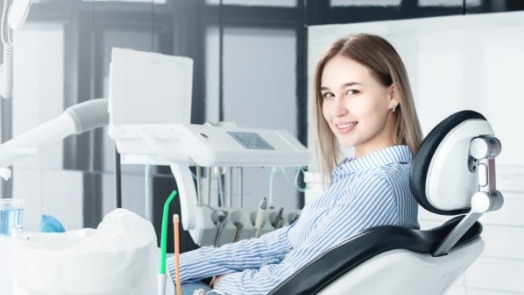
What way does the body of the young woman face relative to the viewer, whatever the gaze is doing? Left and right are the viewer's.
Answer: facing to the left of the viewer

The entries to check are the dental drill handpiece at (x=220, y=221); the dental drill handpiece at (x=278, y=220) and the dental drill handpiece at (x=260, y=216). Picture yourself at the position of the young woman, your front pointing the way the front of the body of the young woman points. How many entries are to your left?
0

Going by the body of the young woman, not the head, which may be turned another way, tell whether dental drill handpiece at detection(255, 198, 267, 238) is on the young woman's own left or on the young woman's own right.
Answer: on the young woman's own right

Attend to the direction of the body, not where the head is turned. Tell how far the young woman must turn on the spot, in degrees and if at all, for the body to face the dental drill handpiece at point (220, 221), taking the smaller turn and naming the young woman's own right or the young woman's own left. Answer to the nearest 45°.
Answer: approximately 45° to the young woman's own right
